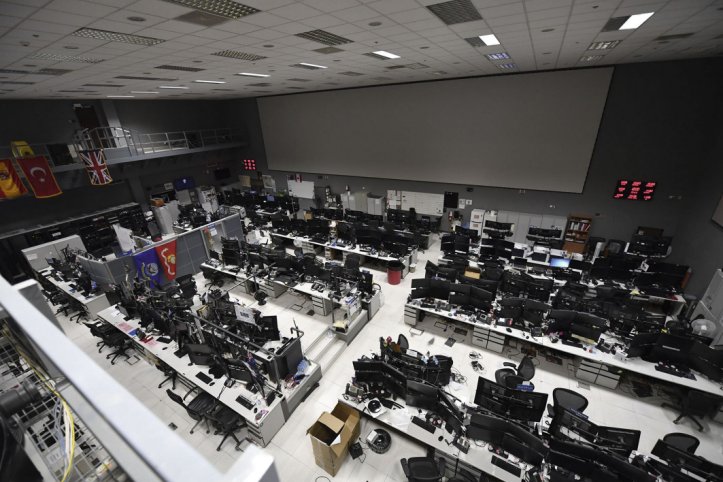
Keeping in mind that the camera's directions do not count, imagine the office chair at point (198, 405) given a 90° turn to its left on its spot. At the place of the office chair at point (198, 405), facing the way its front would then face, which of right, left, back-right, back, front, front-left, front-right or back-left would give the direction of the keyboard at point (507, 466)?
back

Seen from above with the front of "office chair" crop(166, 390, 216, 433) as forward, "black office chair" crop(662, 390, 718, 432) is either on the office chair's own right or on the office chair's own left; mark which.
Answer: on the office chair's own right

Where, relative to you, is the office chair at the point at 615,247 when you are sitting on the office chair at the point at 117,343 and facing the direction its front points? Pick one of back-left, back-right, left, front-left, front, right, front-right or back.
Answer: right

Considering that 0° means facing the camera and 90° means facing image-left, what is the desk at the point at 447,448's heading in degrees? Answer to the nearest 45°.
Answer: approximately 45°

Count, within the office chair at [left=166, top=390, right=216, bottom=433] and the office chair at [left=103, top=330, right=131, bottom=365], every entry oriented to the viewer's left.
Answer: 0

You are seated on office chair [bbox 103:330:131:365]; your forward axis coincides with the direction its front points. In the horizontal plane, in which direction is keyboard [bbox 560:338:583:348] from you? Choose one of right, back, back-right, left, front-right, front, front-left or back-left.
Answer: right

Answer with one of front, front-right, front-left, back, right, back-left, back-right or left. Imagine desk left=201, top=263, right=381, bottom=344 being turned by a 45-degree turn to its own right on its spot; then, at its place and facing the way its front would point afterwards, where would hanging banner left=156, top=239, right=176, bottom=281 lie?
front-right

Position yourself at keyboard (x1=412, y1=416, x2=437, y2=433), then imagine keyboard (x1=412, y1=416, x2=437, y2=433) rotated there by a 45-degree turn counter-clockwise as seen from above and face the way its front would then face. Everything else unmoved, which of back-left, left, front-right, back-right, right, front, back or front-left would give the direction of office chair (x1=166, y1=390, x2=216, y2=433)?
right

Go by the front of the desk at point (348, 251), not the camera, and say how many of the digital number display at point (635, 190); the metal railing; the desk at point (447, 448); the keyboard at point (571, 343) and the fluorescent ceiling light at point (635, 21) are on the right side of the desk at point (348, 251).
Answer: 1

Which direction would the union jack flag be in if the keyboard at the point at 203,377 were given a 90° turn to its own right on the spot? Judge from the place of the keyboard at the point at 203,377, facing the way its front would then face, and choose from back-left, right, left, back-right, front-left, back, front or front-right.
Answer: front-right

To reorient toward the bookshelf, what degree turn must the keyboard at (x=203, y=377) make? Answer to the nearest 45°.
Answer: approximately 135° to its left

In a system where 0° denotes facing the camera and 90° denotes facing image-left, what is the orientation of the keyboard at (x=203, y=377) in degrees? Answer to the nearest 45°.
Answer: approximately 45°

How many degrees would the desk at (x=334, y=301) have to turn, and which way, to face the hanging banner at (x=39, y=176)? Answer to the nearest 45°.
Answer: approximately 90° to its right
